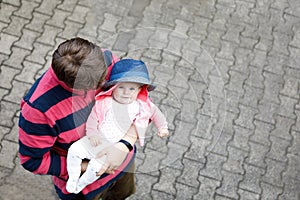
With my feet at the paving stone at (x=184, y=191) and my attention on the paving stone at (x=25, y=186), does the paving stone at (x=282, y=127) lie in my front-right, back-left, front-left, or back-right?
back-right

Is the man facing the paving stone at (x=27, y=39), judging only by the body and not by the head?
no

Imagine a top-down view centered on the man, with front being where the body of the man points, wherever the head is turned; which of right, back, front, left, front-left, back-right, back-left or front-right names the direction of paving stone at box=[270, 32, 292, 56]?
left

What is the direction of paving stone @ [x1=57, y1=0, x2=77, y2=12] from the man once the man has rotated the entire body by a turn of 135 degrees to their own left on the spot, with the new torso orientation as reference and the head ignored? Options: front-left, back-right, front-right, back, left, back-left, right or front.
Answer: front

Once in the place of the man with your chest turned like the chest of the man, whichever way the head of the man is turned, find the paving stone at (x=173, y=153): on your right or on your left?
on your left

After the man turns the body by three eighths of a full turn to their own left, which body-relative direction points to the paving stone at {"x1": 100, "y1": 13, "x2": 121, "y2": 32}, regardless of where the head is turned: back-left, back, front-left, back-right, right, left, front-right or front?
front

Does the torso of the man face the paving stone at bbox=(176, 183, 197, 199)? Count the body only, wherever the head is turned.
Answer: no

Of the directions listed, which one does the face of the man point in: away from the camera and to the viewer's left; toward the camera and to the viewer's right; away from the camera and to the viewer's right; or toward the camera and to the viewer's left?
away from the camera and to the viewer's right

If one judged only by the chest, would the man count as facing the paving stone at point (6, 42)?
no
